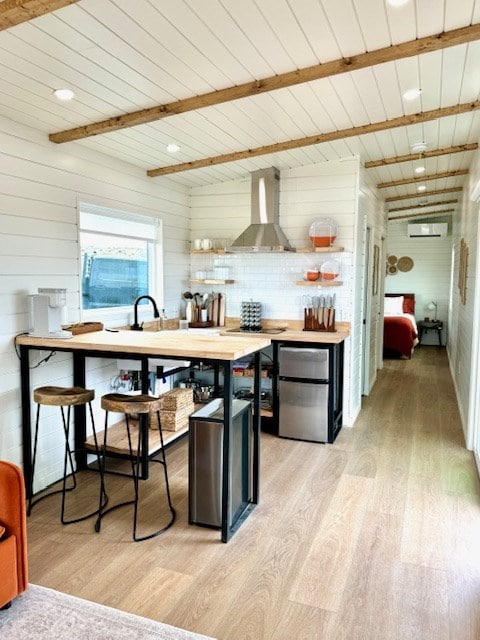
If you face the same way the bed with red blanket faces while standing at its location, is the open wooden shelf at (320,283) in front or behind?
in front

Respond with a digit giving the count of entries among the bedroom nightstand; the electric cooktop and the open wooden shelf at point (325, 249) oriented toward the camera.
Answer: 3

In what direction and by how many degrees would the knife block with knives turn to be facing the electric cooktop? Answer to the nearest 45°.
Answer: approximately 90° to its right

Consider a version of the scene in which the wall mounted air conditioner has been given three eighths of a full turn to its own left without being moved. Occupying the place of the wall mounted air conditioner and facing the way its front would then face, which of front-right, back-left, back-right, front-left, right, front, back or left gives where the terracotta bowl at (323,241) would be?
back-right

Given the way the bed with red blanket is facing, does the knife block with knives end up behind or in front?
in front

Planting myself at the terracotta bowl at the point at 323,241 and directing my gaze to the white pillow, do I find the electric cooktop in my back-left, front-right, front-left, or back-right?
back-left

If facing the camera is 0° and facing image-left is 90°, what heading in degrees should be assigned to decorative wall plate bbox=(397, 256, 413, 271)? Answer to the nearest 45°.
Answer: approximately 0°

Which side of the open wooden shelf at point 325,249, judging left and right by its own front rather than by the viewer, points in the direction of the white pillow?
back

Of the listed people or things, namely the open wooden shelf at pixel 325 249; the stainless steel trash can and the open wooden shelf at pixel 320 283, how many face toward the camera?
3

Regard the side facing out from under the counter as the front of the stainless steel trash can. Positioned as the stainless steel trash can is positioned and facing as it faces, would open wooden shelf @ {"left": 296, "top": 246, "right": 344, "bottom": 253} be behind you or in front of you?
behind
